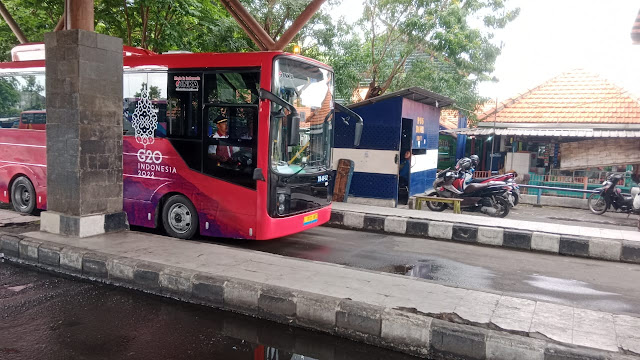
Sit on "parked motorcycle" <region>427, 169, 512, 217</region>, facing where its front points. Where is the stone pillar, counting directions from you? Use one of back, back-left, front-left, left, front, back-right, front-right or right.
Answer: front-left

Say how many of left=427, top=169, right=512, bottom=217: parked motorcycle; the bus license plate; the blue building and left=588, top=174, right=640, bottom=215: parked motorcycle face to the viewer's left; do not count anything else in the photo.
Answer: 2

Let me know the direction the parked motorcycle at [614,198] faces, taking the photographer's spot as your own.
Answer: facing to the left of the viewer

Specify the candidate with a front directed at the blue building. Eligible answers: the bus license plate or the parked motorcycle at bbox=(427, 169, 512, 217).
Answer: the parked motorcycle

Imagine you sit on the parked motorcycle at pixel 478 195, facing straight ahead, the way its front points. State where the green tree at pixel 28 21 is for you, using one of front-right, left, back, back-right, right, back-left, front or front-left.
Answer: front

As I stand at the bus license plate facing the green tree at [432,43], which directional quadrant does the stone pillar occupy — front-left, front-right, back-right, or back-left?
back-left

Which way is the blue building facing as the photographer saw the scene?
facing the viewer and to the right of the viewer

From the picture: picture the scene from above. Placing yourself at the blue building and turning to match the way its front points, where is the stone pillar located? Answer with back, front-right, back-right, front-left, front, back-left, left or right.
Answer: right

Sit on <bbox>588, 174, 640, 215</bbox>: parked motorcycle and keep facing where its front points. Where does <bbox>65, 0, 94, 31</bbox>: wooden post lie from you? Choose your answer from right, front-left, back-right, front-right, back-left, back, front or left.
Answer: front-left

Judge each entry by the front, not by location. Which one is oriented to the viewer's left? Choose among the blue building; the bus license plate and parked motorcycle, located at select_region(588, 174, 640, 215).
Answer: the parked motorcycle

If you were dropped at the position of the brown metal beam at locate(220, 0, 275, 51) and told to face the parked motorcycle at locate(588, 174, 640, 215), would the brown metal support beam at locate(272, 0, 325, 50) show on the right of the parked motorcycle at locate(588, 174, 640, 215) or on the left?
right

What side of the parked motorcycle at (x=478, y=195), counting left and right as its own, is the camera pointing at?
left
